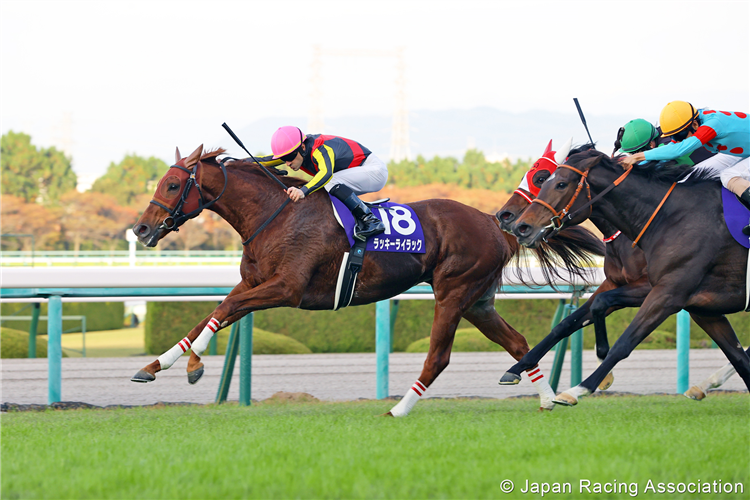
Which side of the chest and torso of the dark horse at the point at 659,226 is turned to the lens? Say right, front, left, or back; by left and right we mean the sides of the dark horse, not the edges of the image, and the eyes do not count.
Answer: left

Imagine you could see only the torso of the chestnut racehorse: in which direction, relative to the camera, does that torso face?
to the viewer's left

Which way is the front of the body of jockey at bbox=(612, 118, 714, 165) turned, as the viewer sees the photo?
to the viewer's left

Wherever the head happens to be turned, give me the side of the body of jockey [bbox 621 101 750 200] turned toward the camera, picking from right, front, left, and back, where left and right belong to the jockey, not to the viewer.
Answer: left

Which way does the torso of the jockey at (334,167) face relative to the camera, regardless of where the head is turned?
to the viewer's left

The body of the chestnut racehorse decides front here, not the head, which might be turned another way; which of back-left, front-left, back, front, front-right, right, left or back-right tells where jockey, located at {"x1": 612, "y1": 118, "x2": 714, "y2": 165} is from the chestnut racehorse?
back
